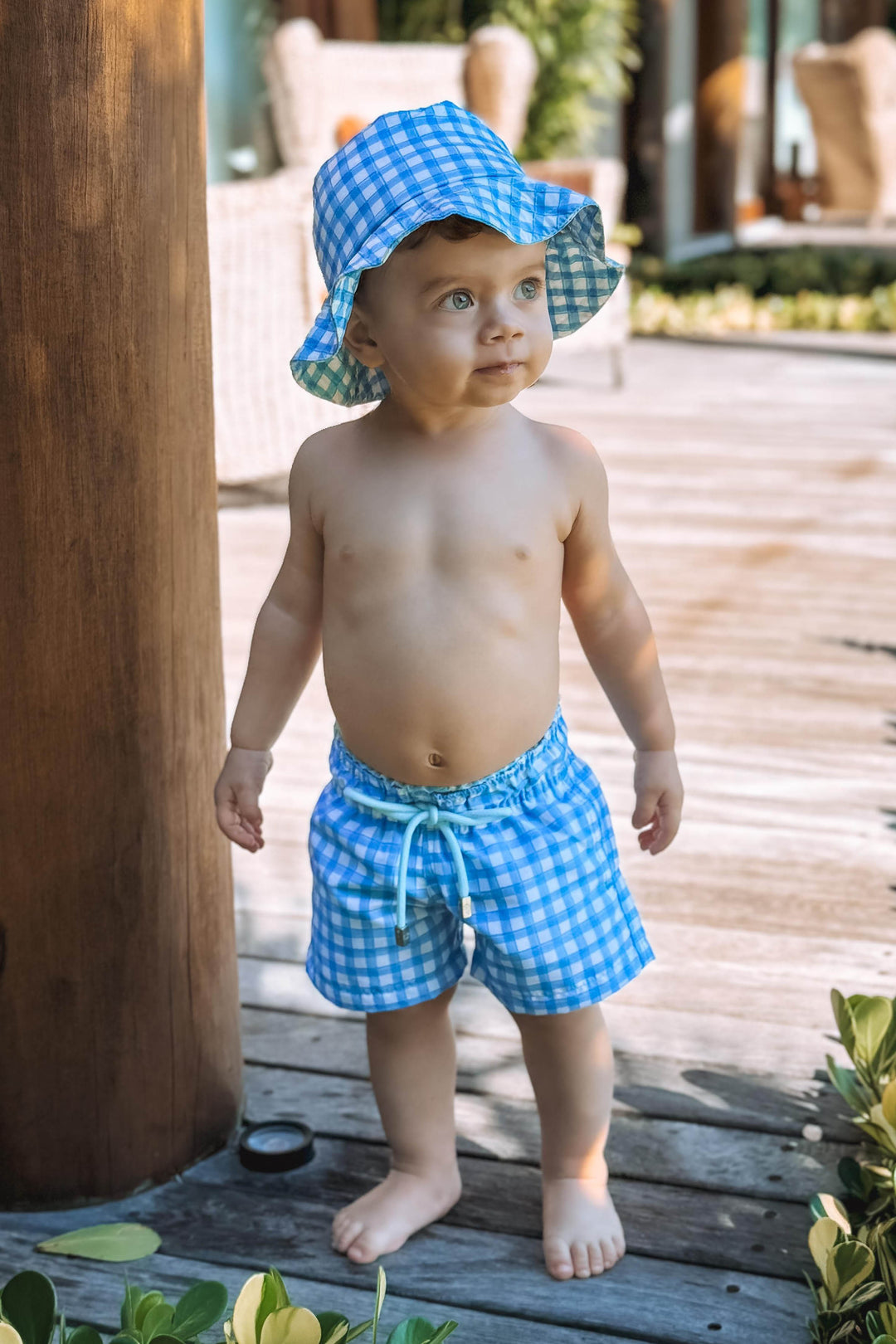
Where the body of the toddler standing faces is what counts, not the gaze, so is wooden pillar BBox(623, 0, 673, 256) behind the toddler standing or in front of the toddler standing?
behind

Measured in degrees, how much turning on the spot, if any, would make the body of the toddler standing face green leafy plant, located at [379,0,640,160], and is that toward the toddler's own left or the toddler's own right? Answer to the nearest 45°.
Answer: approximately 180°

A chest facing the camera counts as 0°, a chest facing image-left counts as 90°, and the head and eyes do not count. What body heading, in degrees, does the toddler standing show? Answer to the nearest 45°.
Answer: approximately 0°

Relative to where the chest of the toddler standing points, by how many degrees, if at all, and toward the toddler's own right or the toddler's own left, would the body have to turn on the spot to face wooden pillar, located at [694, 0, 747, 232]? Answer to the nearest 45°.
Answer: approximately 180°

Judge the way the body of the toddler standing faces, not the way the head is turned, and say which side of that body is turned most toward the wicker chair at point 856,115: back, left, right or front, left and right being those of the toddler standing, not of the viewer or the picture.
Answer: back

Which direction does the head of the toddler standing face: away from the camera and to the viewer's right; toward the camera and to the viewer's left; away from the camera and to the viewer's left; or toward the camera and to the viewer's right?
toward the camera and to the viewer's right

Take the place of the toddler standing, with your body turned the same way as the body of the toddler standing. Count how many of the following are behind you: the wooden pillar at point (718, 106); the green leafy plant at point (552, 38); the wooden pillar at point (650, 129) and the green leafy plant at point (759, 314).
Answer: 4

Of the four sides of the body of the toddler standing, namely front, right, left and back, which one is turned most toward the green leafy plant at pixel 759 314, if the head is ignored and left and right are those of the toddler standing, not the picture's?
back
